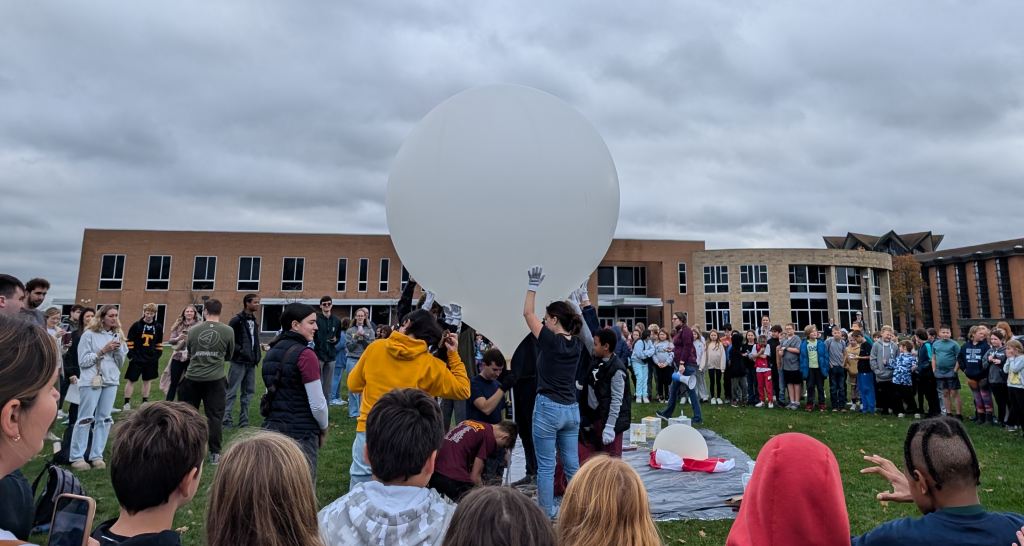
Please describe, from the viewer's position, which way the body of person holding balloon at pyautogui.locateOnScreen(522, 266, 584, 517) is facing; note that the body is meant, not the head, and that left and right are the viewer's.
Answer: facing away from the viewer and to the left of the viewer

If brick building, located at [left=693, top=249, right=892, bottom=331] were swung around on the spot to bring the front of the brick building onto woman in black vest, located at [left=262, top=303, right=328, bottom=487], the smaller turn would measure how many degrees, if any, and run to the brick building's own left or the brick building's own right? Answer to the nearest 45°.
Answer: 0° — it already faces them

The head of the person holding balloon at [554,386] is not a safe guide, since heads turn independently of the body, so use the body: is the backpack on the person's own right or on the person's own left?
on the person's own left

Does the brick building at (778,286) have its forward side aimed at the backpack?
yes

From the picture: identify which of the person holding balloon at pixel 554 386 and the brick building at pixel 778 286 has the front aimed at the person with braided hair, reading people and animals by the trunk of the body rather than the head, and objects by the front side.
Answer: the brick building

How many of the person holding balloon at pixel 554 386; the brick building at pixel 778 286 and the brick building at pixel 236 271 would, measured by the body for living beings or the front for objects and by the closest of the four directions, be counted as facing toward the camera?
2

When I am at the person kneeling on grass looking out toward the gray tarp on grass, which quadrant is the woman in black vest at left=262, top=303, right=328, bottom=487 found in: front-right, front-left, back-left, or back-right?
back-left

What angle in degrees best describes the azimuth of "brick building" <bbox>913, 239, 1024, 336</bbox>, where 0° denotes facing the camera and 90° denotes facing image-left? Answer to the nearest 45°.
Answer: approximately 45°

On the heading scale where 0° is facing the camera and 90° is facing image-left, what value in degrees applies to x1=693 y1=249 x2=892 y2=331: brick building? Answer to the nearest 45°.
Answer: approximately 0°

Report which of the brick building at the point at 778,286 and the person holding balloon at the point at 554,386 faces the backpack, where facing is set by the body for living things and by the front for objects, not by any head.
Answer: the brick building

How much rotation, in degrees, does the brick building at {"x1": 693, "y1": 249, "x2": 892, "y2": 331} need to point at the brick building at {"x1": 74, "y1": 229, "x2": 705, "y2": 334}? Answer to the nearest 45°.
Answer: approximately 45° to its right

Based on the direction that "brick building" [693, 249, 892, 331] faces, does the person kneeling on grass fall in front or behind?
in front
